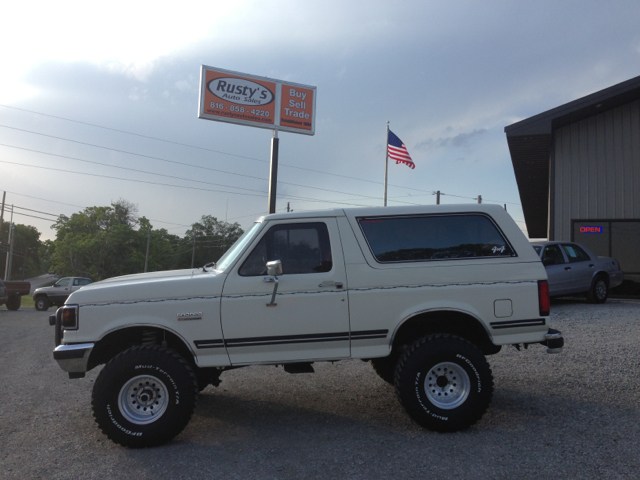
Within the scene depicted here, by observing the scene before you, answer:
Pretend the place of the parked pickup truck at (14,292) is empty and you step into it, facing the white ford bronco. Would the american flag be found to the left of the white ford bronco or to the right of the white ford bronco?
left

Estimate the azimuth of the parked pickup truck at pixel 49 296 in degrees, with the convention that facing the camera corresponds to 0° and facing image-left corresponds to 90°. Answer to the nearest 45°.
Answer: approximately 90°

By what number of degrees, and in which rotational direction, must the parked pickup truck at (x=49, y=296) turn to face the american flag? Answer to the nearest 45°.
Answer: approximately 135° to its left

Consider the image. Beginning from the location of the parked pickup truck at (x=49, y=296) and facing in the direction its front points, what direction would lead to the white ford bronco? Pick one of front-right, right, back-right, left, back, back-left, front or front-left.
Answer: left

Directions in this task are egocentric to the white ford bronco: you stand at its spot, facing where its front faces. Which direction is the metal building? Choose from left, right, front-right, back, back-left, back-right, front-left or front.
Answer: back-right

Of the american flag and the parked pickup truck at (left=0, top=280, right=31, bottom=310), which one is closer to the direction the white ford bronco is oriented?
the parked pickup truck

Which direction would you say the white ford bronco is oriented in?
to the viewer's left

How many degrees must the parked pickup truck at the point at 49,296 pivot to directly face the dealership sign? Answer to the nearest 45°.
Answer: approximately 135° to its left

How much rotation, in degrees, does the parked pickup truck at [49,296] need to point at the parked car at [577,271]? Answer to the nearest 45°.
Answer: approximately 135° to its left

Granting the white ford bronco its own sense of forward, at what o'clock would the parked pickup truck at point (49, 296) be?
The parked pickup truck is roughly at 2 o'clock from the white ford bronco.

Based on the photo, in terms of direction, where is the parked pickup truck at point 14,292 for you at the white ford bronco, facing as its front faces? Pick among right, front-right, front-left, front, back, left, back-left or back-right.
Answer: front-right

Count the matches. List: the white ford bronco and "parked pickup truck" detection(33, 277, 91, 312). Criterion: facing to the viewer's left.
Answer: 2
